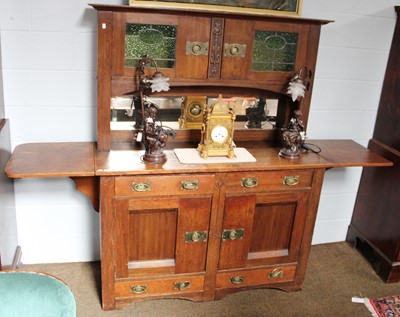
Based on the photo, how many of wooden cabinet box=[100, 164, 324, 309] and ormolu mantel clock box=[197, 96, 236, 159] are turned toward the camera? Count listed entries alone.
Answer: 2

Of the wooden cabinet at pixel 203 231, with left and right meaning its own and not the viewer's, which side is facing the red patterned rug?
left

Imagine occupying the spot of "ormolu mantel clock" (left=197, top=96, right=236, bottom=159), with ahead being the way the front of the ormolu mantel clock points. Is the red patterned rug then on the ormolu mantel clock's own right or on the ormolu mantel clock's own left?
on the ormolu mantel clock's own left

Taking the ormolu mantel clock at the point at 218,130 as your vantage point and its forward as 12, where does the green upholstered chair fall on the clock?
The green upholstered chair is roughly at 1 o'clock from the ormolu mantel clock.

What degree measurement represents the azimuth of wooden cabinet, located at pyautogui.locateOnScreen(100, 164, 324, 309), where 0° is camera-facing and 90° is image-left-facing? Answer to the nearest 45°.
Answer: approximately 0°

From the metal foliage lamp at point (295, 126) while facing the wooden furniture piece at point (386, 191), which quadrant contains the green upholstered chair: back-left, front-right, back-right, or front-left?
back-right

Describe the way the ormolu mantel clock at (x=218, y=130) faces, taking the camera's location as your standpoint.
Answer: facing the viewer

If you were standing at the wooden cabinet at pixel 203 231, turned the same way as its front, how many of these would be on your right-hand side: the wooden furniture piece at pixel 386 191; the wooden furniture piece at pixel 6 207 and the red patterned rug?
1

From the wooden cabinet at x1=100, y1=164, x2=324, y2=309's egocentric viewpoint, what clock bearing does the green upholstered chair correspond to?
The green upholstered chair is roughly at 1 o'clock from the wooden cabinet.
